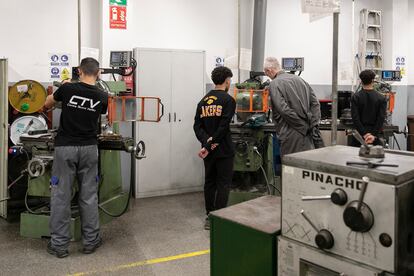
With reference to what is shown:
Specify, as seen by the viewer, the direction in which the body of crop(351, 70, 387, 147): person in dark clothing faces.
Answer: away from the camera

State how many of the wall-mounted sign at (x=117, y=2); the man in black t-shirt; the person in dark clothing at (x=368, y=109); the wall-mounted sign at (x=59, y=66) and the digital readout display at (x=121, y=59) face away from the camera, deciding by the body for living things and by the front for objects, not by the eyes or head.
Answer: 2

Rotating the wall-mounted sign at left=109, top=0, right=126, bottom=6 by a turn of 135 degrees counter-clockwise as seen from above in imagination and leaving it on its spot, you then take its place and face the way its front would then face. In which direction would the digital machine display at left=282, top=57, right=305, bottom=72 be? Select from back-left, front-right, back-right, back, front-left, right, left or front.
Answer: front-right

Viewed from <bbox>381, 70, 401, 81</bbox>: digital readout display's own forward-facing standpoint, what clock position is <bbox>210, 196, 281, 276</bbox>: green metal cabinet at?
The green metal cabinet is roughly at 12 o'clock from the digital readout display.

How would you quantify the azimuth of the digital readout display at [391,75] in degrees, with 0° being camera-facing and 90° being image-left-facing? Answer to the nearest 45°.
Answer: approximately 0°

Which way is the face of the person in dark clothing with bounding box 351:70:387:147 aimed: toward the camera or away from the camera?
away from the camera

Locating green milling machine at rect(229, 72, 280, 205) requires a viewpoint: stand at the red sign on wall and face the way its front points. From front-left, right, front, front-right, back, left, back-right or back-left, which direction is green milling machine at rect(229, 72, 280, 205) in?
front-left

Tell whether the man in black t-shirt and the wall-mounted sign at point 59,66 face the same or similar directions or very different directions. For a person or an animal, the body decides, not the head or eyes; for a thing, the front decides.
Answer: very different directions

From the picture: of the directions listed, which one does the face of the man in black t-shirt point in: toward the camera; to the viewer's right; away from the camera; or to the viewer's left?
away from the camera
